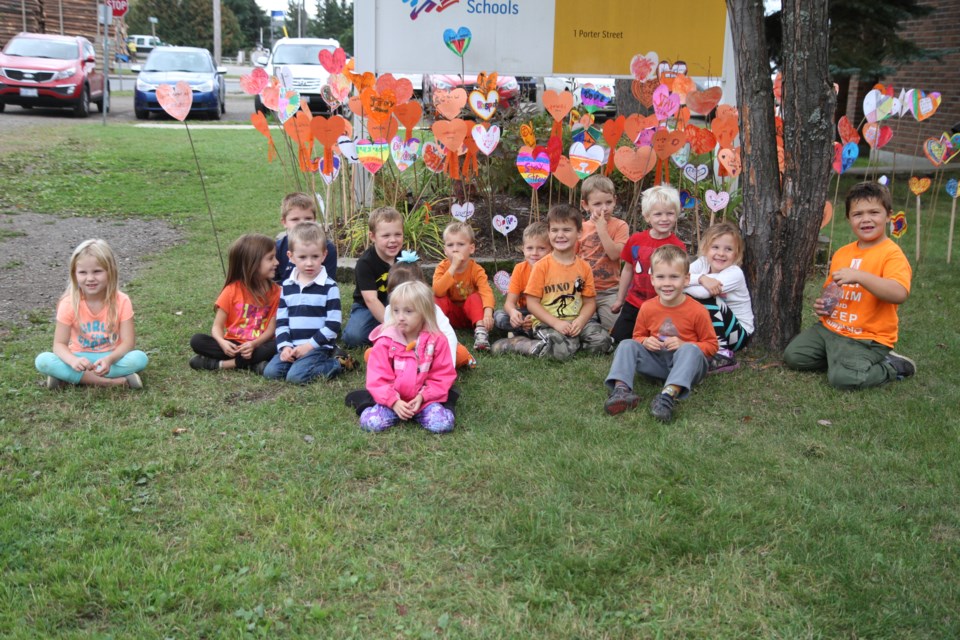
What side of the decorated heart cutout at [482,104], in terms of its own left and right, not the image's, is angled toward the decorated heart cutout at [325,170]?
right

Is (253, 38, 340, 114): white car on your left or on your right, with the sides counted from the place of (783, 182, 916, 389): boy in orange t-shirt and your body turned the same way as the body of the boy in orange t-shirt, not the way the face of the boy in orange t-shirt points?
on your right

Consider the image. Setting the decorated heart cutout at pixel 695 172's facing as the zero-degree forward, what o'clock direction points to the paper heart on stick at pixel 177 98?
The paper heart on stick is roughly at 2 o'clock from the decorated heart cutout.

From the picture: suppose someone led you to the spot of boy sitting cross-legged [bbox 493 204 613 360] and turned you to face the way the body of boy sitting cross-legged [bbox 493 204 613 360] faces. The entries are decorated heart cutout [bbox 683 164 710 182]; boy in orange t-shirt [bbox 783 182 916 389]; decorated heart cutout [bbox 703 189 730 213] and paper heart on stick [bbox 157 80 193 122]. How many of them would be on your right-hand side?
1

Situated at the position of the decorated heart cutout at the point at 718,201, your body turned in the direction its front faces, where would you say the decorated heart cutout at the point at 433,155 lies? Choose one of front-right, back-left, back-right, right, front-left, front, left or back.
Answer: right

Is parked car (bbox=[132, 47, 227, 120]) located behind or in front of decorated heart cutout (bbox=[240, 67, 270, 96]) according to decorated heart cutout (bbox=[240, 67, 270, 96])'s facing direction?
behind

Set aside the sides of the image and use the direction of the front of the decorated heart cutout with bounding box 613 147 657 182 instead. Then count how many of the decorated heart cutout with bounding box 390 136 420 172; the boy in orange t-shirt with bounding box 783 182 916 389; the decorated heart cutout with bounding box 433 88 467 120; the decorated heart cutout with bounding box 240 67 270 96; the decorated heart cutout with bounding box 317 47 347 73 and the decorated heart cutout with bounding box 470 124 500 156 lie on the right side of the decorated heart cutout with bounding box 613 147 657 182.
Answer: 5

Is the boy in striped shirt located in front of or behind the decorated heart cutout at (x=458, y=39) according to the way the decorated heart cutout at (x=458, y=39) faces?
in front

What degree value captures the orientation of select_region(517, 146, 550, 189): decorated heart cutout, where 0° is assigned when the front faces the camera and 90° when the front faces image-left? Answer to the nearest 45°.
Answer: approximately 0°
